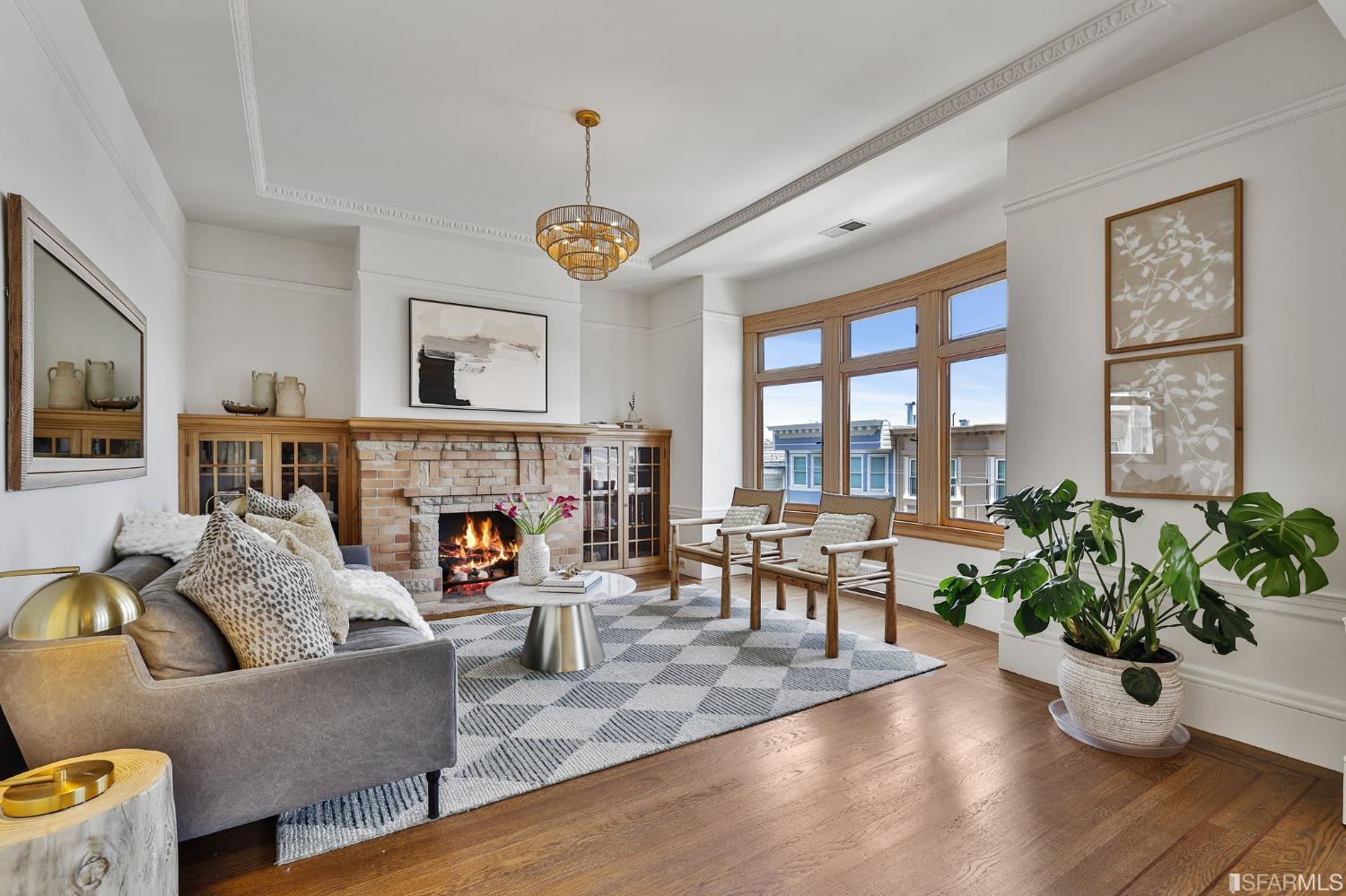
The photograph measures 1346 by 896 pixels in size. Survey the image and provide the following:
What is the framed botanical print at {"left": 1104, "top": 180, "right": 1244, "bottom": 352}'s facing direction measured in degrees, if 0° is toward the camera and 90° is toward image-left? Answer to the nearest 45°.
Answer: approximately 45°

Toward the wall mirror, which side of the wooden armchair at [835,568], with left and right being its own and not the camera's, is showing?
front

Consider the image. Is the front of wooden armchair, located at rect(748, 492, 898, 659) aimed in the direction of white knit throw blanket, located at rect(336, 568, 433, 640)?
yes

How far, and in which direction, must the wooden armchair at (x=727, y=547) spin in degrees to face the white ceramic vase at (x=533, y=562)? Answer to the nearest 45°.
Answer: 0° — it already faces it

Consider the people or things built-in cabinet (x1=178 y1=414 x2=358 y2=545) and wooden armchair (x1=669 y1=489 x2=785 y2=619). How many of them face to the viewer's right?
0

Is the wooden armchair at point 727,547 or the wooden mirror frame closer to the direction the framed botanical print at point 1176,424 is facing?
the wooden mirror frame

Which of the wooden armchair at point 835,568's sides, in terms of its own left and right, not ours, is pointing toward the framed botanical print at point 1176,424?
left

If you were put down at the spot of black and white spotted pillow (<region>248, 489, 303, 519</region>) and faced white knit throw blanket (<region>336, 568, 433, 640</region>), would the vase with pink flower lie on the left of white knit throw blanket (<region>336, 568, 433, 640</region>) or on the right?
left

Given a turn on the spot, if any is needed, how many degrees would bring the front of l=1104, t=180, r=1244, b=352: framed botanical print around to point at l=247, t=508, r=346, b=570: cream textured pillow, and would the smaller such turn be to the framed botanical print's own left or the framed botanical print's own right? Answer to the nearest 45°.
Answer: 0° — it already faces it
